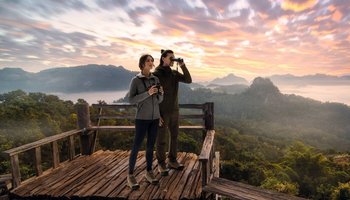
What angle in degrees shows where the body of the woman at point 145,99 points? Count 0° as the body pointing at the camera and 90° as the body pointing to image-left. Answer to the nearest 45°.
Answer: approximately 315°

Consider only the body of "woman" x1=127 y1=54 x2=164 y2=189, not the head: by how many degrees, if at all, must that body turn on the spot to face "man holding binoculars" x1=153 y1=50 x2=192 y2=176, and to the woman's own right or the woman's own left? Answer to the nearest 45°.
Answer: approximately 90° to the woman's own left
